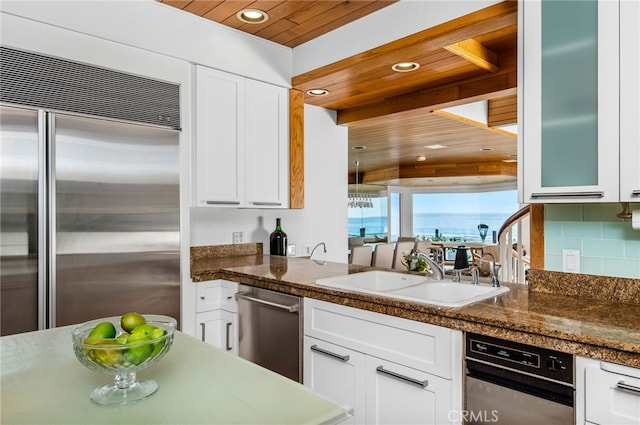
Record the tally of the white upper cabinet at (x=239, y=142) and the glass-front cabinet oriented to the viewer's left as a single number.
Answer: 0

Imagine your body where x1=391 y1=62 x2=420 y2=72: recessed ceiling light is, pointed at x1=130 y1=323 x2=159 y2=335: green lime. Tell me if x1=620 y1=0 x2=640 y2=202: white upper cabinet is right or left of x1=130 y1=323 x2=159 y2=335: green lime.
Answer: left

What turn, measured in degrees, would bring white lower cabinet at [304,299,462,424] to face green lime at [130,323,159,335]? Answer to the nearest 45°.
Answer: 0° — it already faces it

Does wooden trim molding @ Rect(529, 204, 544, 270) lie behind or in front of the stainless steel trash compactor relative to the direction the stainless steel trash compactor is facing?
behind

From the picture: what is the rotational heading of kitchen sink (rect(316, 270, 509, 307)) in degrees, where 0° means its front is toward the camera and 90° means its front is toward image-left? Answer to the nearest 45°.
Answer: approximately 45°

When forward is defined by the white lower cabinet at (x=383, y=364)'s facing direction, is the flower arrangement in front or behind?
behind

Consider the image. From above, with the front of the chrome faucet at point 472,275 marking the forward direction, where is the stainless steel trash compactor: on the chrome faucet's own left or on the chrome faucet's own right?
on the chrome faucet's own left

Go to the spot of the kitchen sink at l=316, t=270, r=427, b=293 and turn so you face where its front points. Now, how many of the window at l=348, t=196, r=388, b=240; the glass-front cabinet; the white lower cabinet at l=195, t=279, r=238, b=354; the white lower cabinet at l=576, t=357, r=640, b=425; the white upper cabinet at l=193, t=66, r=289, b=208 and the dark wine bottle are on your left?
2
